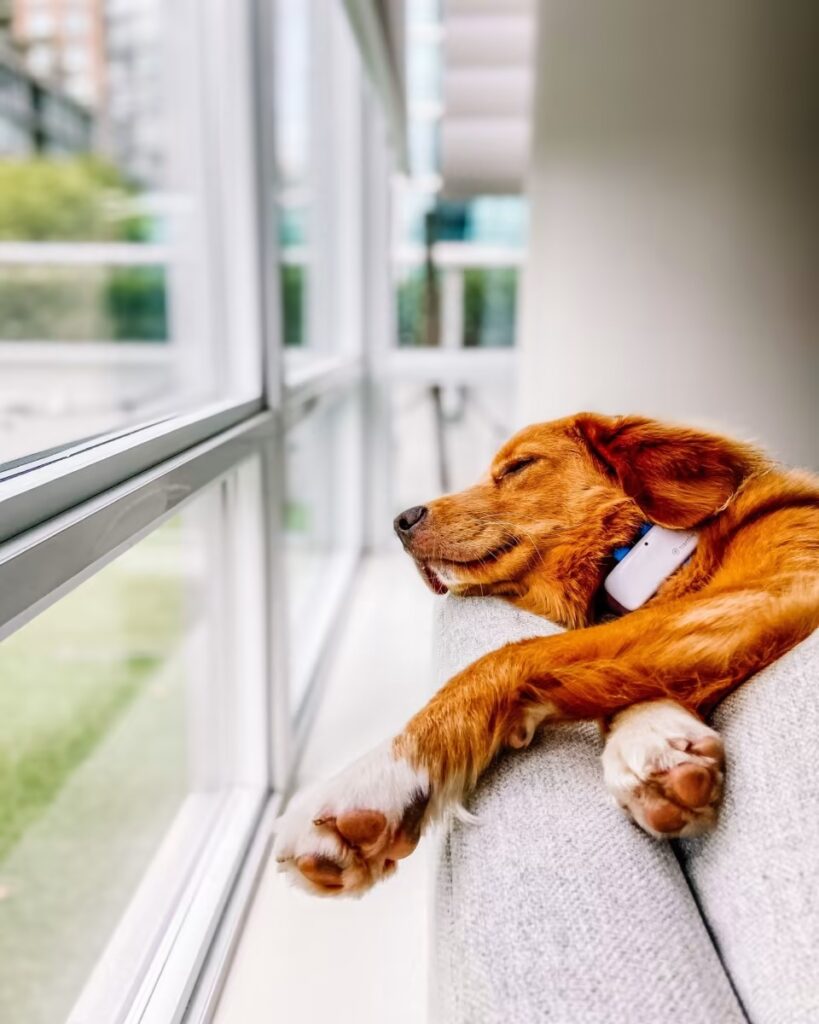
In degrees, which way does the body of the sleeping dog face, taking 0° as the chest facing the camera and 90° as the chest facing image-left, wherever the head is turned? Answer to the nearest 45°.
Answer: approximately 90°

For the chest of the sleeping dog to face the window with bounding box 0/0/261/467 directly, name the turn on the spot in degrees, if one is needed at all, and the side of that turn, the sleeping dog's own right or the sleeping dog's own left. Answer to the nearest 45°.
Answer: approximately 45° to the sleeping dog's own right
